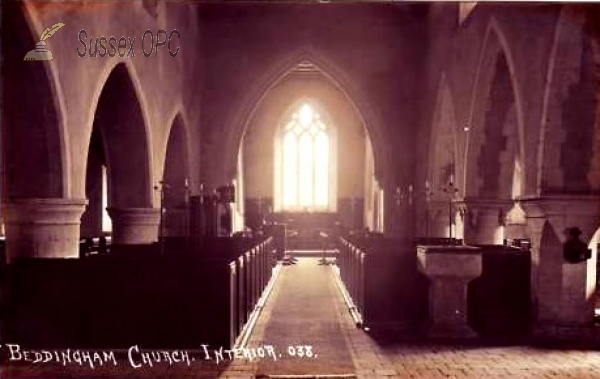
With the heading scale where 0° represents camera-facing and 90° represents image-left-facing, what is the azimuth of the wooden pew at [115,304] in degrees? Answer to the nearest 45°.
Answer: approximately 180°
